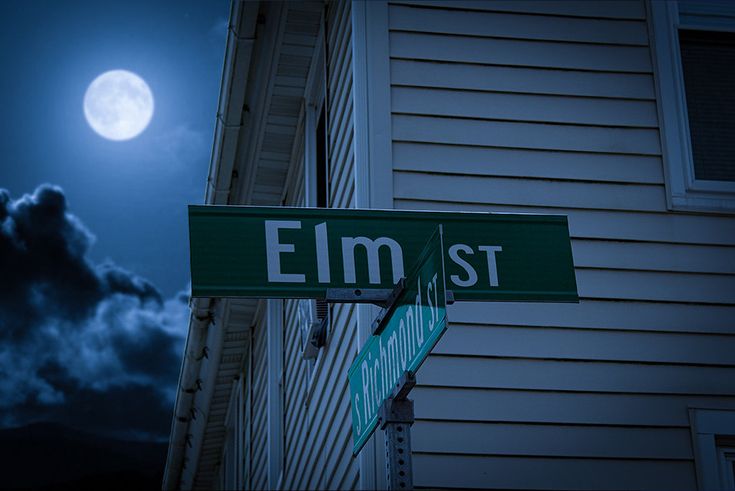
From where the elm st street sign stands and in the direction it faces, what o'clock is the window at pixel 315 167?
The window is roughly at 6 o'clock from the elm st street sign.

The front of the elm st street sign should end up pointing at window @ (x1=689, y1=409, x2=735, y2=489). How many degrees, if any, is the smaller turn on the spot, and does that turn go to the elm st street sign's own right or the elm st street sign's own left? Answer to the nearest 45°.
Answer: approximately 135° to the elm st street sign's own left

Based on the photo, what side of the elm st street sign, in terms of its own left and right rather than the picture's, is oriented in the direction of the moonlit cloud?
back

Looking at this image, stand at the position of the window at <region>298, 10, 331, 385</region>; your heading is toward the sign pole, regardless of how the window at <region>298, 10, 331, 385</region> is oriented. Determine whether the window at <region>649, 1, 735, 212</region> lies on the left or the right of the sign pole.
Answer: left

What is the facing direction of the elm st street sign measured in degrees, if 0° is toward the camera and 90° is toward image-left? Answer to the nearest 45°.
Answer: approximately 0°
